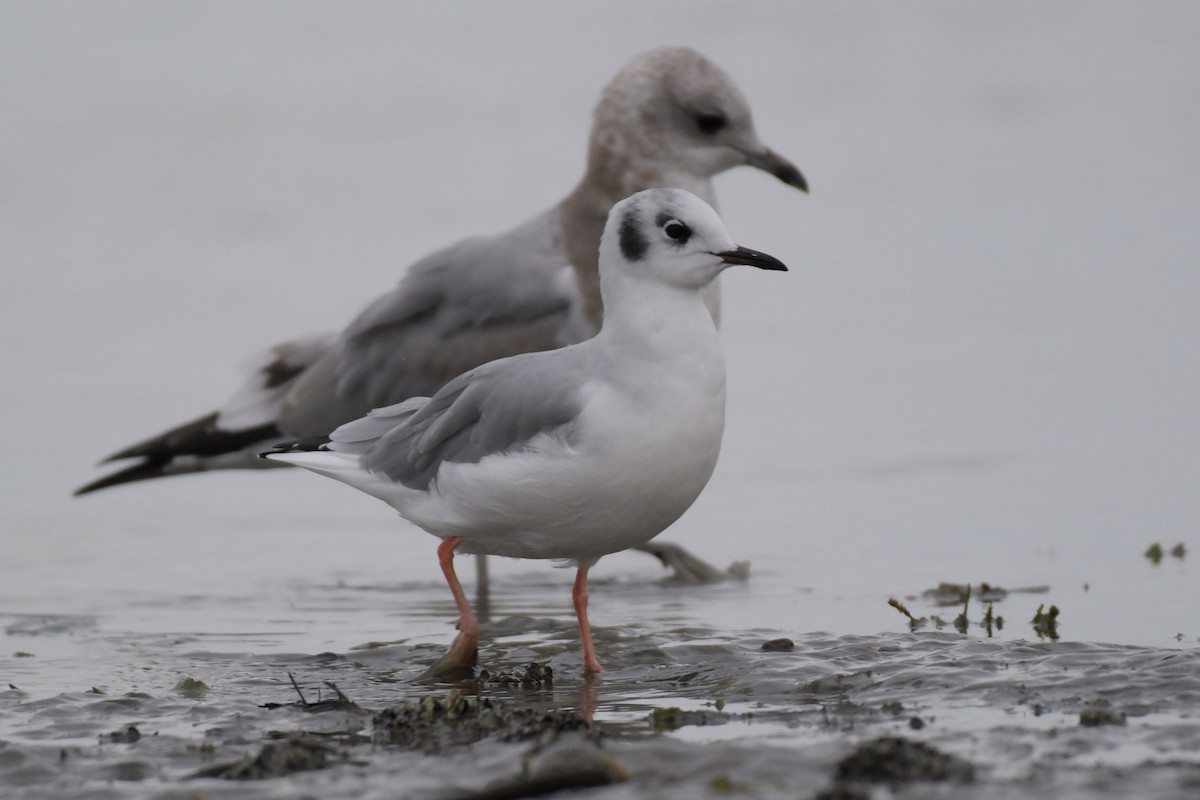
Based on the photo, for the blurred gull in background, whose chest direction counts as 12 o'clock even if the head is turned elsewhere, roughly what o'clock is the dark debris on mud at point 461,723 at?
The dark debris on mud is roughly at 3 o'clock from the blurred gull in background.

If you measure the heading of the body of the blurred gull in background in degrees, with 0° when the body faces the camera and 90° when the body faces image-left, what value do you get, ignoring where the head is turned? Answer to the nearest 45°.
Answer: approximately 270°

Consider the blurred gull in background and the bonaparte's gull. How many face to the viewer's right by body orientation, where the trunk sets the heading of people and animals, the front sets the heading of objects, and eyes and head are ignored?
2

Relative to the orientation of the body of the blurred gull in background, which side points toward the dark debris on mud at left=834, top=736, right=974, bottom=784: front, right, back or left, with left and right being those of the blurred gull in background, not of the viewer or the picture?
right

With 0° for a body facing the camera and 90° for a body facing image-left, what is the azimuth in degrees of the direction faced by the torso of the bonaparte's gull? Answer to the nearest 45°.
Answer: approximately 270°

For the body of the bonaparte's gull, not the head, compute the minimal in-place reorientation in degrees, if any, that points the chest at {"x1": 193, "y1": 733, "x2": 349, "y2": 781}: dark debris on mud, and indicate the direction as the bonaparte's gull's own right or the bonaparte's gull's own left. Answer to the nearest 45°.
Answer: approximately 135° to the bonaparte's gull's own right

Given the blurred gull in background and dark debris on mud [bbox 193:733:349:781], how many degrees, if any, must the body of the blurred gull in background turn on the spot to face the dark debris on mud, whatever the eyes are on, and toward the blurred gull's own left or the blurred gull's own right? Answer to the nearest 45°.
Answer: approximately 90° to the blurred gull's own right

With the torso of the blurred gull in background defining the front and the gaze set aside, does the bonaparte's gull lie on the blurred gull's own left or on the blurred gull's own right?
on the blurred gull's own right

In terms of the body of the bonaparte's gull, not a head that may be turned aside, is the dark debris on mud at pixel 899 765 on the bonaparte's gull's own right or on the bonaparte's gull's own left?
on the bonaparte's gull's own right

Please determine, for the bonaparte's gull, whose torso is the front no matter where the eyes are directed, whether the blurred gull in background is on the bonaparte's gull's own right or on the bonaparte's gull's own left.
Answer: on the bonaparte's gull's own left
